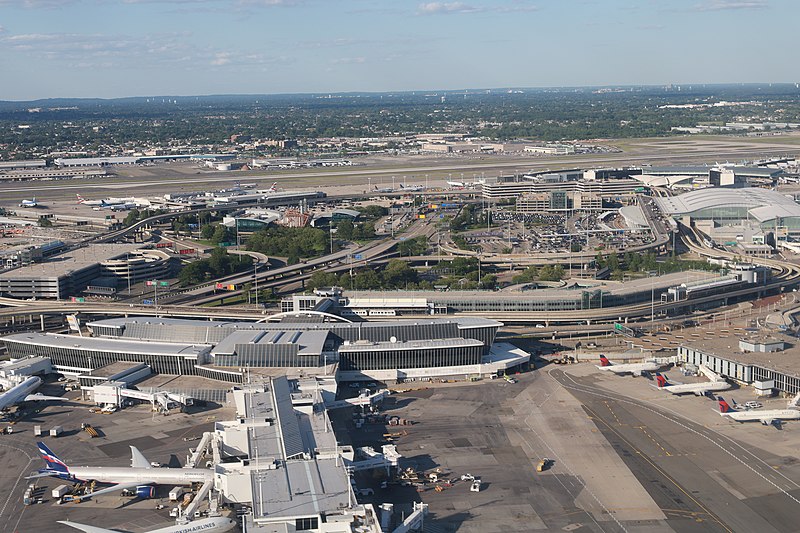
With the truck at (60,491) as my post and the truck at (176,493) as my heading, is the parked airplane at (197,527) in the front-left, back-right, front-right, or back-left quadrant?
front-right

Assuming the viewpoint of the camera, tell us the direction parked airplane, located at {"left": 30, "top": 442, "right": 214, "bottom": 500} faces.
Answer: facing to the right of the viewer

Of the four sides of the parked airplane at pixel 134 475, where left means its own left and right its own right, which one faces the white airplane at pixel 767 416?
front

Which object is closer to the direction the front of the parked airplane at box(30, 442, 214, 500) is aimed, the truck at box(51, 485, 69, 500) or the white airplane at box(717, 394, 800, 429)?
the white airplane

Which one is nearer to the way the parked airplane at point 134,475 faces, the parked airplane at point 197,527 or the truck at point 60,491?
the parked airplane

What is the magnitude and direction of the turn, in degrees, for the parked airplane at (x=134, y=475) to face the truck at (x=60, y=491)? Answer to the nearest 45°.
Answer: approximately 180°

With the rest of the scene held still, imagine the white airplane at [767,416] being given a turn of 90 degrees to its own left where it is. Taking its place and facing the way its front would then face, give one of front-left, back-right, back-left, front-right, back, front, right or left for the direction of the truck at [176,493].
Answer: back-left

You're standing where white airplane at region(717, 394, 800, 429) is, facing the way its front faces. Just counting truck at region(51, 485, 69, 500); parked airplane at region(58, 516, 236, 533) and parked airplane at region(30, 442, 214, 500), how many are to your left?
0

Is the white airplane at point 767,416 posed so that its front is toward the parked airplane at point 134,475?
no

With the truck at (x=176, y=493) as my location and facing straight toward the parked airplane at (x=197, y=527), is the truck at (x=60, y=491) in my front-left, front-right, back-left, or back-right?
back-right

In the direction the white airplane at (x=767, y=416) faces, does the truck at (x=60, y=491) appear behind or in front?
behind

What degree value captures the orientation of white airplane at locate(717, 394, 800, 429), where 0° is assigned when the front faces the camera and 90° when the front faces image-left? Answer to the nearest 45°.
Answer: approximately 270°

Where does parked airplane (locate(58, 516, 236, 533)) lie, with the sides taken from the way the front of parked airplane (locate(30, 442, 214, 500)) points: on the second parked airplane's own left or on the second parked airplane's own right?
on the second parked airplane's own right
